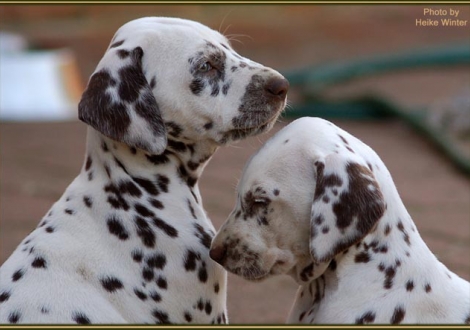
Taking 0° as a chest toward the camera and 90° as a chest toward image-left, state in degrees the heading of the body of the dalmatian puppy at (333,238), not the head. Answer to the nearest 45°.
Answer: approximately 90°

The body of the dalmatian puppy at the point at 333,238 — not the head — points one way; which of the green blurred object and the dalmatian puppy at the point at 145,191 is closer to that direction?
the dalmatian puppy

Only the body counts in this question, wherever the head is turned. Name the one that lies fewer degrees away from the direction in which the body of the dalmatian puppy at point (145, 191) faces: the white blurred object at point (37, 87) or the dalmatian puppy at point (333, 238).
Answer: the dalmatian puppy

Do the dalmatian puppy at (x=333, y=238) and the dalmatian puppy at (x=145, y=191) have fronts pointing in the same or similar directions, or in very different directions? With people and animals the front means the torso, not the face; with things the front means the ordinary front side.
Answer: very different directions

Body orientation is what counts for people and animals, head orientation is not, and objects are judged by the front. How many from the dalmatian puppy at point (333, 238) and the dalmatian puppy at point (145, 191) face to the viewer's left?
1

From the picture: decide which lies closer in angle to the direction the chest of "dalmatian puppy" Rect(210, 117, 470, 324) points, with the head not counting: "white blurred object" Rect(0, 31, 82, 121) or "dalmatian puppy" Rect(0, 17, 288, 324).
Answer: the dalmatian puppy

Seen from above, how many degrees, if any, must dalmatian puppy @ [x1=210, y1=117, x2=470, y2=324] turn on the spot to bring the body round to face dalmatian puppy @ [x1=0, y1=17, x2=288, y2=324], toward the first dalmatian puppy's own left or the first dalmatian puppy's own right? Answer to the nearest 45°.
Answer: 0° — it already faces it

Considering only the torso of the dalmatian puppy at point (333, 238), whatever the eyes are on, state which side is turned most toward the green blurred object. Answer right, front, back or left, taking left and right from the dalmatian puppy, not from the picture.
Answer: right

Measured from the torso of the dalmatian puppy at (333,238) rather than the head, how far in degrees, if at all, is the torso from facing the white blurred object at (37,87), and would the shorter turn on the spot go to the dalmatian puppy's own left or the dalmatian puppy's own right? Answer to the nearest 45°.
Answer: approximately 45° to the dalmatian puppy's own right

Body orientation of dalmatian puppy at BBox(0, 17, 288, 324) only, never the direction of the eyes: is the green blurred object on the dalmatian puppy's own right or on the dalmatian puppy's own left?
on the dalmatian puppy's own left

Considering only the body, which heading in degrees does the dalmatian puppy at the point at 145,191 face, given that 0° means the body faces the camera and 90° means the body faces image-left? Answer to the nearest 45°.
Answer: approximately 270°
